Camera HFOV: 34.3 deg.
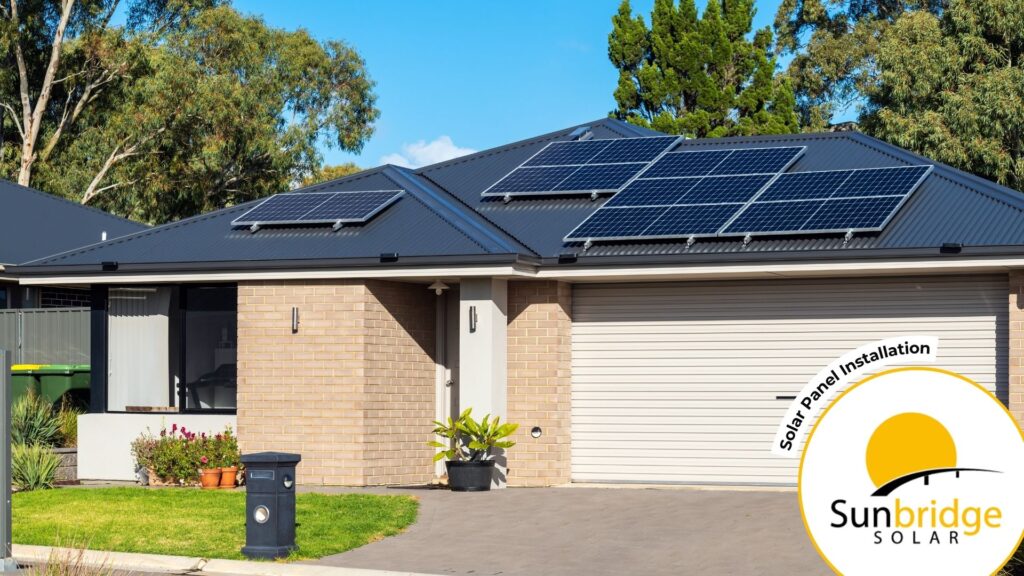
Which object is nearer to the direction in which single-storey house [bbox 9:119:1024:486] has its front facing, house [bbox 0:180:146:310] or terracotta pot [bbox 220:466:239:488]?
the terracotta pot

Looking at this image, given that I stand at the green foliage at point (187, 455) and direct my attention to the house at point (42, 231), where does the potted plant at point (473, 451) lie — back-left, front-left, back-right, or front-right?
back-right

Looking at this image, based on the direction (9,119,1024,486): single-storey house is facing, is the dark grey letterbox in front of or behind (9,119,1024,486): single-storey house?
in front

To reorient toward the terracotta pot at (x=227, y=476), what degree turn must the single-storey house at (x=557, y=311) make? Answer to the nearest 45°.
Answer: approximately 90° to its right

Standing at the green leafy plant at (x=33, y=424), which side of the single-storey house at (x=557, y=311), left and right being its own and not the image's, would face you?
right

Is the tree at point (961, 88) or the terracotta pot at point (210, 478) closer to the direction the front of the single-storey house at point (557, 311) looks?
the terracotta pot

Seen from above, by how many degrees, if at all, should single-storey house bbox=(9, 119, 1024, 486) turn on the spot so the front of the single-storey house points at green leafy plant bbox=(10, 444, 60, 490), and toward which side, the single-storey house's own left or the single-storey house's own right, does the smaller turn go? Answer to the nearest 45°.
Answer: approximately 90° to the single-storey house's own right

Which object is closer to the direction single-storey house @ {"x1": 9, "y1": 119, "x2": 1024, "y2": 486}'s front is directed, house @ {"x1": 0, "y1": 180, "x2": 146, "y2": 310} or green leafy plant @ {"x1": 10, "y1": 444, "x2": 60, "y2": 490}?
the green leafy plant

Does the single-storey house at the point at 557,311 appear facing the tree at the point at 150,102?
no

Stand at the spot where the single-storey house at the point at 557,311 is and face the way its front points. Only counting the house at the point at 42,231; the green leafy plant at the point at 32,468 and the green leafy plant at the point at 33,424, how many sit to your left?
0

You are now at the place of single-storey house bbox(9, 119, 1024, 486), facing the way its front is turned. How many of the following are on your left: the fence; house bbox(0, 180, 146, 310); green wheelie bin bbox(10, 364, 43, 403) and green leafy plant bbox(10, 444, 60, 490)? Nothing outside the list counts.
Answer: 0

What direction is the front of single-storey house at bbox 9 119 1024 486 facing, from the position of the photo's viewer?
facing the viewer

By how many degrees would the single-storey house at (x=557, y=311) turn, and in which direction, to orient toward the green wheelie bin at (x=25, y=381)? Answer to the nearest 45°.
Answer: approximately 90° to its right

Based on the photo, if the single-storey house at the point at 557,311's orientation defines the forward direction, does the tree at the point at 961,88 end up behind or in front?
behind

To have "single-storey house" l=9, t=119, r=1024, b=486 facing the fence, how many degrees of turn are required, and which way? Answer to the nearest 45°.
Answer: approximately 135° to its right

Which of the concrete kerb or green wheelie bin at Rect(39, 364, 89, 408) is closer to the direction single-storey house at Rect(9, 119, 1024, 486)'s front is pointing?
the concrete kerb
